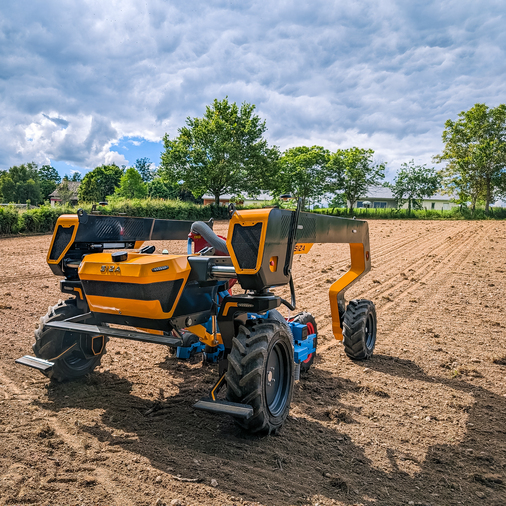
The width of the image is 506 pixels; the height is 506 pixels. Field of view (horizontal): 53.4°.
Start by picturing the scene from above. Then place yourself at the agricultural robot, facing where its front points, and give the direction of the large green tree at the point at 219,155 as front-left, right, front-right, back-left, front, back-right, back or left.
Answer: back-right

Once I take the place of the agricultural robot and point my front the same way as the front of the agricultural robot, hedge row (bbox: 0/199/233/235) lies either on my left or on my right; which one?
on my right

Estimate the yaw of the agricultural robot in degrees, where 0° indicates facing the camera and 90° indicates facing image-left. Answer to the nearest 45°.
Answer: approximately 45°
